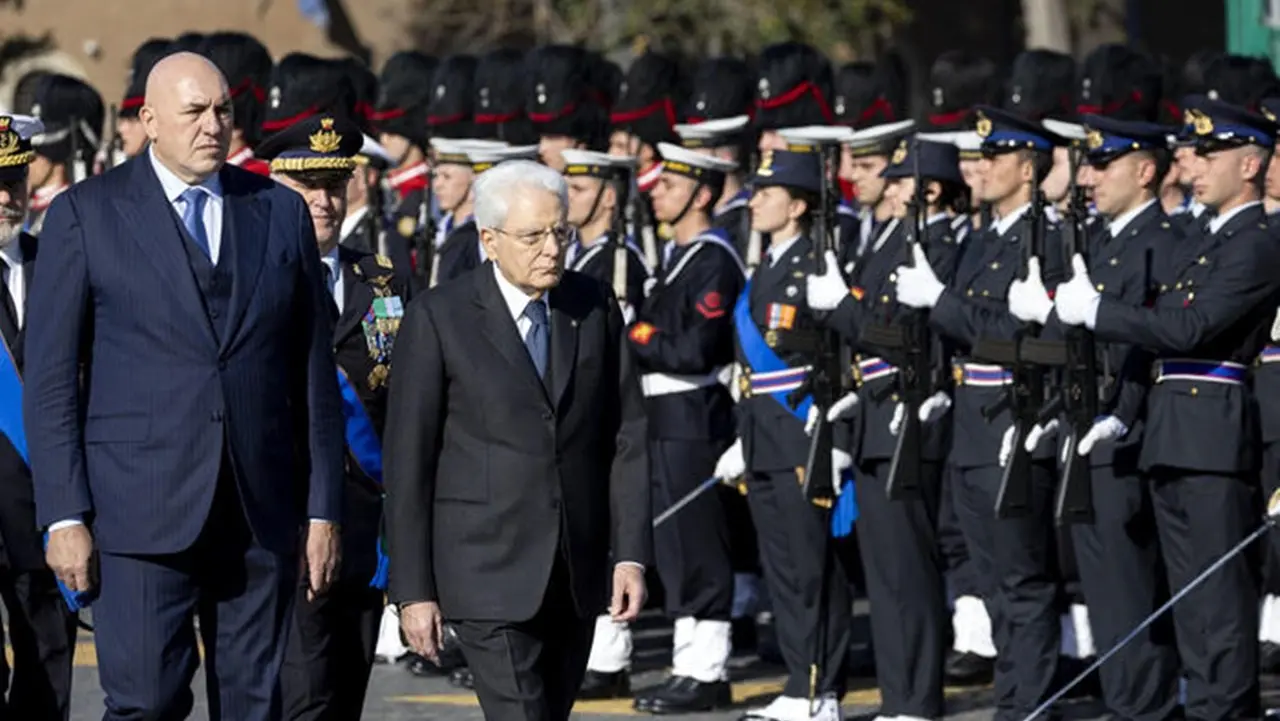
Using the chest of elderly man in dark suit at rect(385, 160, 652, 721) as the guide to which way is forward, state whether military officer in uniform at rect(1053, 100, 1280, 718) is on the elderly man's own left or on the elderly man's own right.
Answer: on the elderly man's own left

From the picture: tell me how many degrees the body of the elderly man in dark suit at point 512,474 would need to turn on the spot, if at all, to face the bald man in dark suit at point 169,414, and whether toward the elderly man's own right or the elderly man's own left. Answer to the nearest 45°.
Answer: approximately 135° to the elderly man's own right

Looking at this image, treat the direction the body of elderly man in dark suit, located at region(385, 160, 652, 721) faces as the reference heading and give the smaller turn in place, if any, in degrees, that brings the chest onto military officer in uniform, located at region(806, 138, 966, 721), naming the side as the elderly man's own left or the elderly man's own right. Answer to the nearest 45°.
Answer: approximately 90° to the elderly man's own left

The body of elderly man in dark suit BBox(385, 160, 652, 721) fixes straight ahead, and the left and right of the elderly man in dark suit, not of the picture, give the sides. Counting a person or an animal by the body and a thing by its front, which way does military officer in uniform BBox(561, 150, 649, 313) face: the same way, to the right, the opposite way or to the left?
to the right

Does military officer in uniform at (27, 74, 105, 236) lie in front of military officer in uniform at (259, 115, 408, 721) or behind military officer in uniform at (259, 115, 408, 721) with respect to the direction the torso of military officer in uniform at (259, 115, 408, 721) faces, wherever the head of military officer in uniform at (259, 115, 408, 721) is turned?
behind

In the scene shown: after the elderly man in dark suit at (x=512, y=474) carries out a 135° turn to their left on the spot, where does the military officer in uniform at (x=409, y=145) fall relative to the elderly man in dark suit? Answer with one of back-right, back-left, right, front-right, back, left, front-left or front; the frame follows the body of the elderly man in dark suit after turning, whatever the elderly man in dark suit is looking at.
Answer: front

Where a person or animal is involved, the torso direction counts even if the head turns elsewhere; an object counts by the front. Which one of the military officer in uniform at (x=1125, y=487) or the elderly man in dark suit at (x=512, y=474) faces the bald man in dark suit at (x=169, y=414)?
the military officer in uniform
